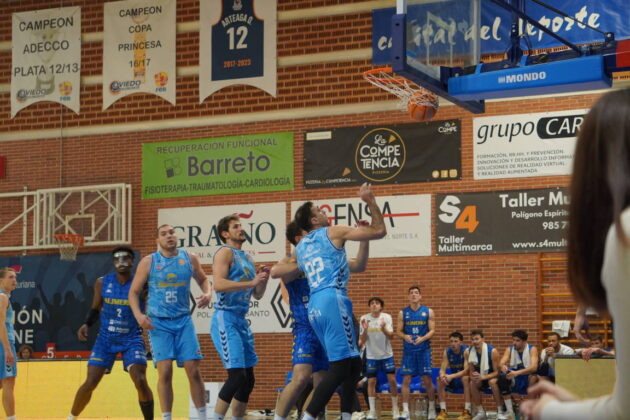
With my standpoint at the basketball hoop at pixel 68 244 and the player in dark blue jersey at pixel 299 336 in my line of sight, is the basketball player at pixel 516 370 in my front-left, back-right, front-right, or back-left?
front-left

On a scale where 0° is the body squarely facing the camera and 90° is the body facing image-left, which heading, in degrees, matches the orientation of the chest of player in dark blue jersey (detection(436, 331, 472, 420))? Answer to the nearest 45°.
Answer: approximately 0°

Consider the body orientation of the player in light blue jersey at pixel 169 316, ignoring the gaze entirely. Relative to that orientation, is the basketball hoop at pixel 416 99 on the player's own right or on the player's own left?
on the player's own left

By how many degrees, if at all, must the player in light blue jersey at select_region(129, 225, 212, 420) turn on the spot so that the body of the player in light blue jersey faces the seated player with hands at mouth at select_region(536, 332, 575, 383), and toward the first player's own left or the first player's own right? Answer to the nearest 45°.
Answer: approximately 135° to the first player's own left

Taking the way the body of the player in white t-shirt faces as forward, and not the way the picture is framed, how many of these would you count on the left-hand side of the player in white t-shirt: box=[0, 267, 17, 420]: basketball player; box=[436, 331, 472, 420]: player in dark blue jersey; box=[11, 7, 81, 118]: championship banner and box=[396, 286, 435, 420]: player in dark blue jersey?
2

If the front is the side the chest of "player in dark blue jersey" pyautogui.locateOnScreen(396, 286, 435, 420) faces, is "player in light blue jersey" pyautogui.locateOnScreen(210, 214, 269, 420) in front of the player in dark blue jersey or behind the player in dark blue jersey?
in front

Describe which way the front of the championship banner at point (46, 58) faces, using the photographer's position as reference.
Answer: facing the viewer

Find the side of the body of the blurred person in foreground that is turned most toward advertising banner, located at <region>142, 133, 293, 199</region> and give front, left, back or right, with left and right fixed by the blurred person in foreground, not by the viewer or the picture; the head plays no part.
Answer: front

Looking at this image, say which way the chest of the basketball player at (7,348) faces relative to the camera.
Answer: to the viewer's right

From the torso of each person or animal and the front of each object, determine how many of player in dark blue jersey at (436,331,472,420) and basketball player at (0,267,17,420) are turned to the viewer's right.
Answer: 1

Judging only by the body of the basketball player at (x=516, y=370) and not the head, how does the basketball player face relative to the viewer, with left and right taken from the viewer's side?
facing the viewer and to the left of the viewer

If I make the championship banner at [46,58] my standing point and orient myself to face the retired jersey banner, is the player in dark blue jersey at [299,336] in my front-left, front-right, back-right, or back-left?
front-right

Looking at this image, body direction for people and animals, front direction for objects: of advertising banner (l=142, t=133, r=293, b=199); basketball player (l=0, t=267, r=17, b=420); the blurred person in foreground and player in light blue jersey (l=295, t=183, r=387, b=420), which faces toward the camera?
the advertising banner

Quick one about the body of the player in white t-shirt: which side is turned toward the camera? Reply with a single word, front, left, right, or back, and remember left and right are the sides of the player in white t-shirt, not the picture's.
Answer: front

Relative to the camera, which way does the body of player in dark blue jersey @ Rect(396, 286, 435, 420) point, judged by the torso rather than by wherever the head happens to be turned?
toward the camera

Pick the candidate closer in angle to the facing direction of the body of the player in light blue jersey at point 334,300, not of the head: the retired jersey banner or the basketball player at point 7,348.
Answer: the retired jersey banner

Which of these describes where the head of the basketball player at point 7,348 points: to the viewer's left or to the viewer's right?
to the viewer's right
